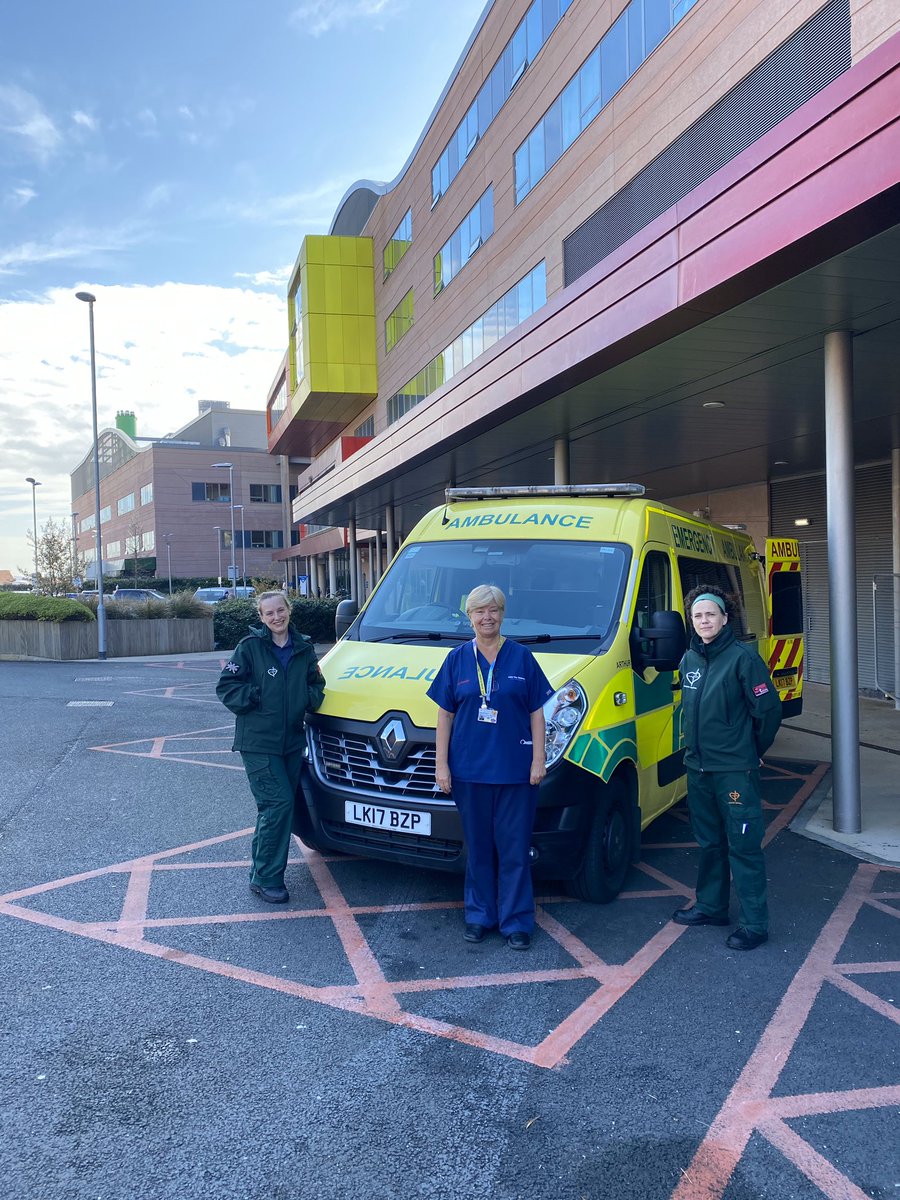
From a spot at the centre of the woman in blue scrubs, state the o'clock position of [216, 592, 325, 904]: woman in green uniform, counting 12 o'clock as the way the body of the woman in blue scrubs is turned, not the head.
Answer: The woman in green uniform is roughly at 4 o'clock from the woman in blue scrubs.

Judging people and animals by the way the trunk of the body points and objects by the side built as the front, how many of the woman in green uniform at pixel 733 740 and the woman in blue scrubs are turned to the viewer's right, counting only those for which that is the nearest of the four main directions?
0

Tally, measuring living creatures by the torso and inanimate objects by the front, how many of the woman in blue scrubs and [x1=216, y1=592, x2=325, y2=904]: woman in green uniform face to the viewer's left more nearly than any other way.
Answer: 0

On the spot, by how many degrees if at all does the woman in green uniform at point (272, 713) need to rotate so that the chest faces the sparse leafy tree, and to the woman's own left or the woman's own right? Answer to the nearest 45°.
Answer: approximately 135° to the woman's own left

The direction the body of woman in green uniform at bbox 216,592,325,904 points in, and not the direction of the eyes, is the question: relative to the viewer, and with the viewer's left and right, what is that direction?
facing the viewer and to the right of the viewer

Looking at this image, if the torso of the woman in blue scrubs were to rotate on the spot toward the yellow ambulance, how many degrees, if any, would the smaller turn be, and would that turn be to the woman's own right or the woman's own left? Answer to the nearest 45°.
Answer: approximately 180°

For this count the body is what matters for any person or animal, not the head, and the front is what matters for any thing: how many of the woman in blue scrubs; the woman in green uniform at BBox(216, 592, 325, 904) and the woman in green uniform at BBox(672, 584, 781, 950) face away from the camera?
0

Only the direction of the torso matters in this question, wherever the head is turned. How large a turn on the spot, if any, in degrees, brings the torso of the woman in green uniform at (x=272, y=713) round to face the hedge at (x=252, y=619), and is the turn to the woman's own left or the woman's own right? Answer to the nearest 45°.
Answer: approximately 135° to the woman's own left

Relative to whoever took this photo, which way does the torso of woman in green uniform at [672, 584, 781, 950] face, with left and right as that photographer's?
facing the viewer and to the left of the viewer

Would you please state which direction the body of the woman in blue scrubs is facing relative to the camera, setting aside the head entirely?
toward the camera

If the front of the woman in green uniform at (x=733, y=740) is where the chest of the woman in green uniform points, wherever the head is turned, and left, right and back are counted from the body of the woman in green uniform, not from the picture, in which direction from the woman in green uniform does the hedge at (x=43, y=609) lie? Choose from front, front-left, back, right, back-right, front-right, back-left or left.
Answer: right

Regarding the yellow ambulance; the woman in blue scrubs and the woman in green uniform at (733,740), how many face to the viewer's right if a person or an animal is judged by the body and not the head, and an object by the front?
0

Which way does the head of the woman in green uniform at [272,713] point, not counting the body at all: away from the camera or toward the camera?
toward the camera

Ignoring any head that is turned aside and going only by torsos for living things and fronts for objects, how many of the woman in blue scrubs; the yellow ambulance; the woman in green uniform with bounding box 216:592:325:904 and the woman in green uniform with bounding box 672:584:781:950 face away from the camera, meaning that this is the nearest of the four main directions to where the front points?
0

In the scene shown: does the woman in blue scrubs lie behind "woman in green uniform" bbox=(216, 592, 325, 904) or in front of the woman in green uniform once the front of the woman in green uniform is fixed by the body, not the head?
in front

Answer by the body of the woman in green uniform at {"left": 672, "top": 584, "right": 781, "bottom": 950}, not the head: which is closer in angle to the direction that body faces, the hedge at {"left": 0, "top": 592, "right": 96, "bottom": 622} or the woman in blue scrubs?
the woman in blue scrubs

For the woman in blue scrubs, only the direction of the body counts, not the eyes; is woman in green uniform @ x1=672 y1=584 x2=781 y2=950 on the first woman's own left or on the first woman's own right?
on the first woman's own left
